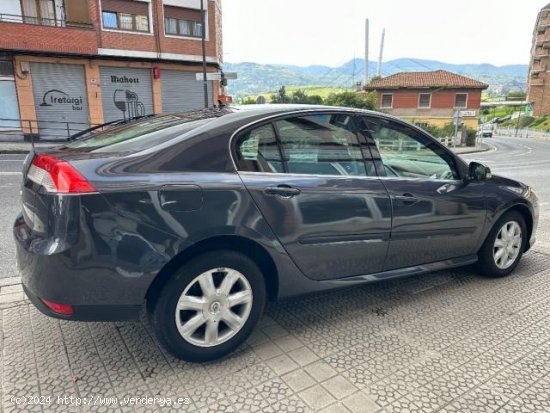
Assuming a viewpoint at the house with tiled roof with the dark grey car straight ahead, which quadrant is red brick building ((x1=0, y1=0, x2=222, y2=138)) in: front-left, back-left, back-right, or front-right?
front-right

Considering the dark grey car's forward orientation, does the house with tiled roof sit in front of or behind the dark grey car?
in front

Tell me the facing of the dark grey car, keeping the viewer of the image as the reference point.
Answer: facing away from the viewer and to the right of the viewer

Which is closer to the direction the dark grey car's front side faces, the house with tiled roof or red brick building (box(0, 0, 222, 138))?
the house with tiled roof

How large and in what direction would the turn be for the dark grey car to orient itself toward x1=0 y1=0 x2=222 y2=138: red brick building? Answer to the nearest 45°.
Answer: approximately 90° to its left

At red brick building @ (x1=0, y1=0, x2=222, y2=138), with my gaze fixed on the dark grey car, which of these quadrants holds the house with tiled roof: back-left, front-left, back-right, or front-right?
back-left

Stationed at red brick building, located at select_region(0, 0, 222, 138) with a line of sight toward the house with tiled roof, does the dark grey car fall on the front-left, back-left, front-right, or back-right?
back-right

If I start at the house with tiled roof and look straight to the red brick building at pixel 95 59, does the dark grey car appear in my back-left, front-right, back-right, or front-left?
front-left
